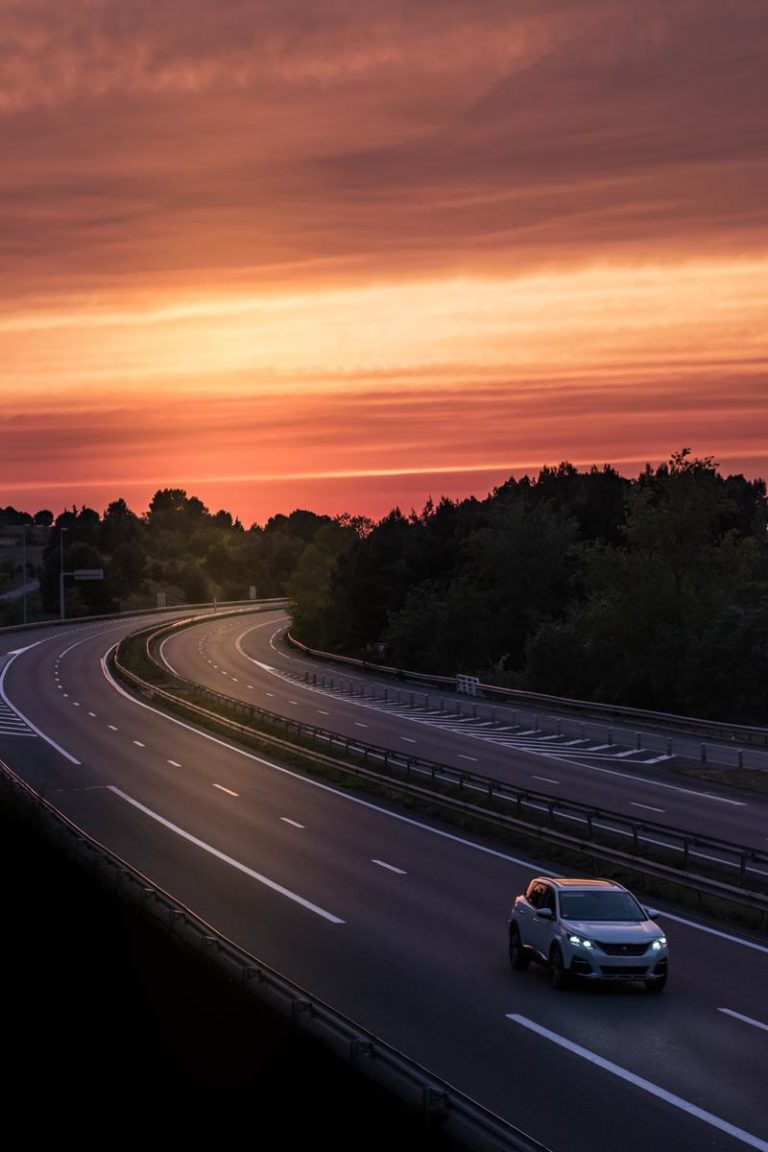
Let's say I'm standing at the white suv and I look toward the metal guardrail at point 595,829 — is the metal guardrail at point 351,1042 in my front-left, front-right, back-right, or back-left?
back-left

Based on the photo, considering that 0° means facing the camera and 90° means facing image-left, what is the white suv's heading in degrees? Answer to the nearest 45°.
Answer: approximately 315°

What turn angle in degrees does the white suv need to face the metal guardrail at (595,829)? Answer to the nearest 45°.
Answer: approximately 135° to its left

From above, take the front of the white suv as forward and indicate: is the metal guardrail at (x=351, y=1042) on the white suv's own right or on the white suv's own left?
on the white suv's own right
